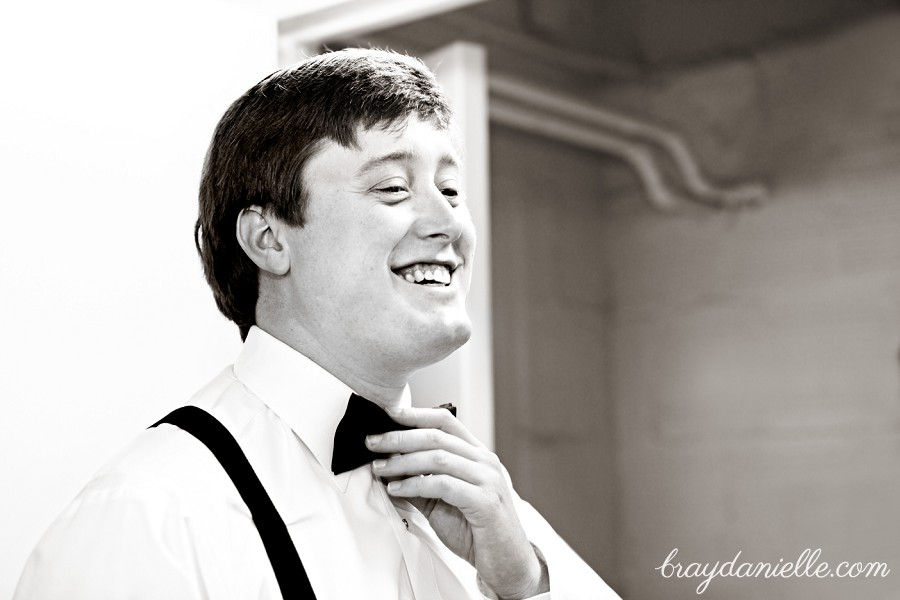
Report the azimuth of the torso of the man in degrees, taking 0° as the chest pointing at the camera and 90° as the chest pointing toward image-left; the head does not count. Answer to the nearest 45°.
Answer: approximately 315°

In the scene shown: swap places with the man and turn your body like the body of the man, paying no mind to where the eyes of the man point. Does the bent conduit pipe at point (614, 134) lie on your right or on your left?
on your left

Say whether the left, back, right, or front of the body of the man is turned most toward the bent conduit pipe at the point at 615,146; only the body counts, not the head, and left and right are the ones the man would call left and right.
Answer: left
